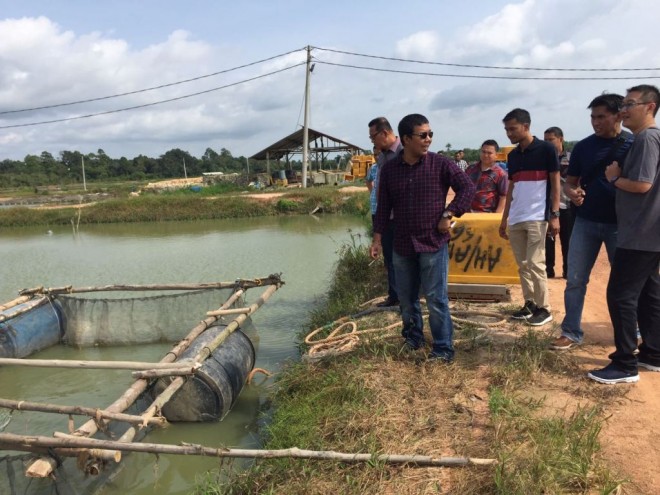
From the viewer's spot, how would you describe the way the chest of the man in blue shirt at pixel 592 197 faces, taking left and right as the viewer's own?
facing the viewer and to the left of the viewer

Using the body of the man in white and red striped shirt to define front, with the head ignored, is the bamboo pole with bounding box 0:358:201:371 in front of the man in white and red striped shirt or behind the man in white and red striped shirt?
in front

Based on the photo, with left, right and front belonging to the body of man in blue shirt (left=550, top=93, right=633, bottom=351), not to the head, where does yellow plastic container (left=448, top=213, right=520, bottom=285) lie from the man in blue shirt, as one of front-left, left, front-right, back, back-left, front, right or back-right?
right

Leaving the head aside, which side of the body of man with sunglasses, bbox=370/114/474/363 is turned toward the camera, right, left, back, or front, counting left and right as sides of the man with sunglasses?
front

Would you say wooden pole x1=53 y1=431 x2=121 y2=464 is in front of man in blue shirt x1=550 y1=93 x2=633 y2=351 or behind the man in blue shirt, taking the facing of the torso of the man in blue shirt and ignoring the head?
in front

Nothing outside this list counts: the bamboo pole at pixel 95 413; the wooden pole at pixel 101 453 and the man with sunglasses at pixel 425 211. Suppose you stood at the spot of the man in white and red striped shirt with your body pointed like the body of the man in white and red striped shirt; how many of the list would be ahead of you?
3

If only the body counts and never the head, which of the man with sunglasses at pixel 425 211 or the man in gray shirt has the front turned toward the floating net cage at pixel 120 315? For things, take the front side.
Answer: the man in gray shirt

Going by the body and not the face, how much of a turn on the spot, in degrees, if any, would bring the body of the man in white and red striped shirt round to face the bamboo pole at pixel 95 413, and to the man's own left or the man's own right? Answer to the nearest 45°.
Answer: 0° — they already face it

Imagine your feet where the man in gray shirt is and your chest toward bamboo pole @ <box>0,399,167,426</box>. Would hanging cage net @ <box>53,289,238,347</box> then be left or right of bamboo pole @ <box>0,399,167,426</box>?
right

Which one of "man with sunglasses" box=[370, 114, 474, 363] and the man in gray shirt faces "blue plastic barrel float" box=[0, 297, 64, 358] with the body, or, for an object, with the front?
the man in gray shirt

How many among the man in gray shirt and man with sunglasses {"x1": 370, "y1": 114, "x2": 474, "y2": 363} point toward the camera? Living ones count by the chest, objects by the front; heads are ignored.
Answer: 1

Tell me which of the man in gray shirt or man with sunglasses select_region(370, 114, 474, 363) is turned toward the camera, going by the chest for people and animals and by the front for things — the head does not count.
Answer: the man with sunglasses

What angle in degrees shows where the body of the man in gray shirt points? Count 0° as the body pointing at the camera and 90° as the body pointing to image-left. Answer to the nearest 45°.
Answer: approximately 90°

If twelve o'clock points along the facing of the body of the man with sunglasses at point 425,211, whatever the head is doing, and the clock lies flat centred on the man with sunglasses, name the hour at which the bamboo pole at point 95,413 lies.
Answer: The bamboo pole is roughly at 2 o'clock from the man with sunglasses.
